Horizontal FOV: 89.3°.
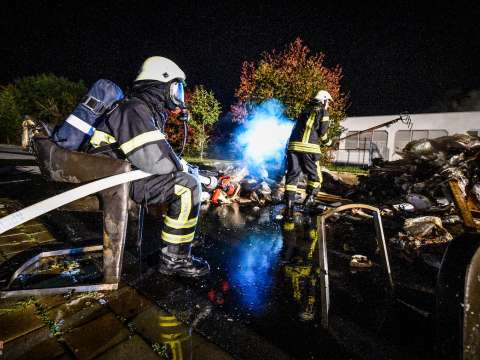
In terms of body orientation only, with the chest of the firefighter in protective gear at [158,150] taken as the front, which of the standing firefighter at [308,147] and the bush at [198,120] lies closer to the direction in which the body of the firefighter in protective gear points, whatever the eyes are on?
the standing firefighter

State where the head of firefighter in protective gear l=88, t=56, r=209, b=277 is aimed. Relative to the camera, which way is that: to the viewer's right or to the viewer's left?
to the viewer's right

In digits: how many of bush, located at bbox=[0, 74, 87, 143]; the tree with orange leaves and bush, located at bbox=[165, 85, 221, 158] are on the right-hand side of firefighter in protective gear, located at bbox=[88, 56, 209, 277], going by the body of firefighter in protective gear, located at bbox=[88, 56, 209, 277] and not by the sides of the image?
0

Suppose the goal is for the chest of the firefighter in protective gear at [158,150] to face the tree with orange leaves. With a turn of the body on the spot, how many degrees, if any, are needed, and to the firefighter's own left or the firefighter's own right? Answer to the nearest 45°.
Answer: approximately 45° to the firefighter's own left

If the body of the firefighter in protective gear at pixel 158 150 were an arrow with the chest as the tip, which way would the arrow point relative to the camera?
to the viewer's right

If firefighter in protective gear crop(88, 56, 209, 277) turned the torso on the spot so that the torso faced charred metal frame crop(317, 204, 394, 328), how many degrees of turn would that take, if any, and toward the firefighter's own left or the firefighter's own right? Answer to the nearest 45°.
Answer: approximately 45° to the firefighter's own right

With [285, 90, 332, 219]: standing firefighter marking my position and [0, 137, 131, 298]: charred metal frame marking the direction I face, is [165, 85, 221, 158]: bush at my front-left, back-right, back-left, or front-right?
back-right

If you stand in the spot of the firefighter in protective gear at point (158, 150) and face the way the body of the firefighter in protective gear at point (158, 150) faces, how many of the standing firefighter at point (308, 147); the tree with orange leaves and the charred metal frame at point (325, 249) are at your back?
0

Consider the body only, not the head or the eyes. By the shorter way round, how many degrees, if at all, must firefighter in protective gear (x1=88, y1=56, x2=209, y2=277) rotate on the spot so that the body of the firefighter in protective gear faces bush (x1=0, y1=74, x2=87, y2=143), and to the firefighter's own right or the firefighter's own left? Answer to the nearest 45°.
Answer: approximately 90° to the firefighter's own left
